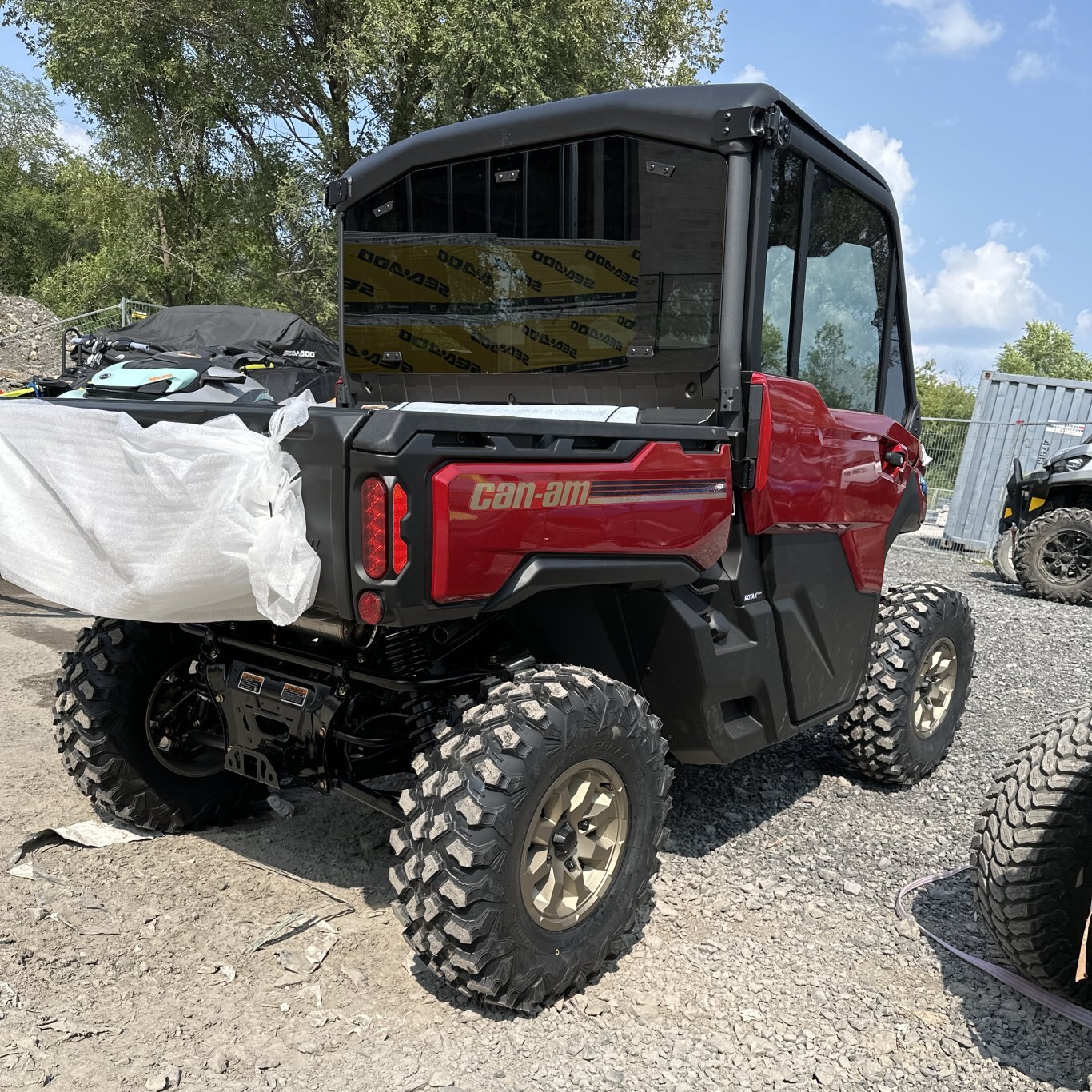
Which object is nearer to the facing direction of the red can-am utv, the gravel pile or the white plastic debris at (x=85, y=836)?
the gravel pile

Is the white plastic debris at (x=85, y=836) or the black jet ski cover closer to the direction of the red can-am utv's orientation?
the black jet ski cover

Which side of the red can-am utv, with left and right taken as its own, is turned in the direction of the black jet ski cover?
left

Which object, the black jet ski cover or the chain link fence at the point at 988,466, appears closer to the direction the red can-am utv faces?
the chain link fence

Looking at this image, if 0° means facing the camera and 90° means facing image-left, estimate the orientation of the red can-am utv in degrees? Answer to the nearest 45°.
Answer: approximately 225°

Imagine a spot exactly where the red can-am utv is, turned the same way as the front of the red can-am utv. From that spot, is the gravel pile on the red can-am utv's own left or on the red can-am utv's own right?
on the red can-am utv's own left

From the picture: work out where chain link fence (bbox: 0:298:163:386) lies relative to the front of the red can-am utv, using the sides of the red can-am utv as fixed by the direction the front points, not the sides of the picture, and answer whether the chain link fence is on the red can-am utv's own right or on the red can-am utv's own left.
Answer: on the red can-am utv's own left

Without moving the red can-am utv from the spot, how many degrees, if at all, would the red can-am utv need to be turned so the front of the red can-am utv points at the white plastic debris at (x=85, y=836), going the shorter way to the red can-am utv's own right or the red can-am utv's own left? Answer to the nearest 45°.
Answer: approximately 135° to the red can-am utv's own left

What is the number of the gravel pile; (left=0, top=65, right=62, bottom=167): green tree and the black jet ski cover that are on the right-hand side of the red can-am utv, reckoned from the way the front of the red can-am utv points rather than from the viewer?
0

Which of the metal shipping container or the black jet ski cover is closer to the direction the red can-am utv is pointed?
the metal shipping container

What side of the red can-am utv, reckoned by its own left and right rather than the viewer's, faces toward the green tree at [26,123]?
left

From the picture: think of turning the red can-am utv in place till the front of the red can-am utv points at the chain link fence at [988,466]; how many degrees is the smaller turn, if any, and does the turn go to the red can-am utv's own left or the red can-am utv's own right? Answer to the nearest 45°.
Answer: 0° — it already faces it

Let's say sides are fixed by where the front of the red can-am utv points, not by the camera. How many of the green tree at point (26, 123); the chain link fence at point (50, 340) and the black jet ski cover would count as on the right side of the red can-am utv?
0
